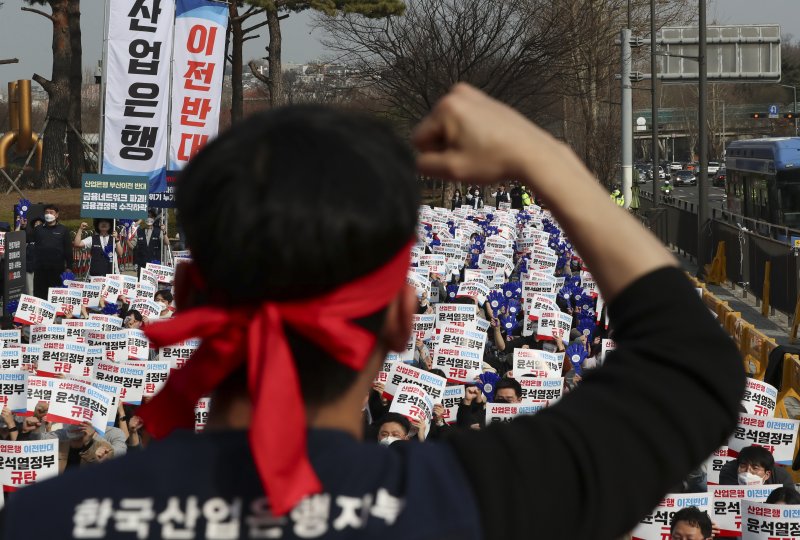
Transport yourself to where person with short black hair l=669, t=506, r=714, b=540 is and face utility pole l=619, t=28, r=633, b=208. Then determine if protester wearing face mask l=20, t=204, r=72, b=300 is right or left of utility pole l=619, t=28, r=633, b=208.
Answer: left

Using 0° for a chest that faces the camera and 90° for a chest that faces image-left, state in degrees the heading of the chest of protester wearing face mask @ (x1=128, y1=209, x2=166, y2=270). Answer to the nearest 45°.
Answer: approximately 0°

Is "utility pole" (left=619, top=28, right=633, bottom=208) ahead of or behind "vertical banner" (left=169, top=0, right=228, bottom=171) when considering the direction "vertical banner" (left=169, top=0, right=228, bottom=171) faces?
behind

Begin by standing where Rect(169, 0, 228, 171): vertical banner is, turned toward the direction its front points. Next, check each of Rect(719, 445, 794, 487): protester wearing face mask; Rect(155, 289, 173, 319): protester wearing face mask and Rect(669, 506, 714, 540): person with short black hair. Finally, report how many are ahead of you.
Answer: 3

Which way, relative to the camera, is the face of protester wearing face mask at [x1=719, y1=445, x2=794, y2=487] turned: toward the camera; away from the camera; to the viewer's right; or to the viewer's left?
toward the camera

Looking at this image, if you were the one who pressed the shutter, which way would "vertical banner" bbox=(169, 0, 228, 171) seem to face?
facing the viewer

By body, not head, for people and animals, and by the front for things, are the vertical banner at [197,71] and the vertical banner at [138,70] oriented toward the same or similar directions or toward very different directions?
same or similar directions

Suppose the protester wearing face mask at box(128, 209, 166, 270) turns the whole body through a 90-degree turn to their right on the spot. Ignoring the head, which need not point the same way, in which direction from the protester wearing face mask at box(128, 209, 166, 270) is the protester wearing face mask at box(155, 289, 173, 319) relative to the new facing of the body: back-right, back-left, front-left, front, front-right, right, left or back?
left

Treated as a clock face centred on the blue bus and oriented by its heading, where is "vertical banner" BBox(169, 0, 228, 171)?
The vertical banner is roughly at 3 o'clock from the blue bus.

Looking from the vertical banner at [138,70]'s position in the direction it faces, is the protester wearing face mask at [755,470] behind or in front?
in front

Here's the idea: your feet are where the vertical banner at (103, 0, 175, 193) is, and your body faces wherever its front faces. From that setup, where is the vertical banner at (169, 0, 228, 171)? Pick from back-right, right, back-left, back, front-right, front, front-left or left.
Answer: back-left

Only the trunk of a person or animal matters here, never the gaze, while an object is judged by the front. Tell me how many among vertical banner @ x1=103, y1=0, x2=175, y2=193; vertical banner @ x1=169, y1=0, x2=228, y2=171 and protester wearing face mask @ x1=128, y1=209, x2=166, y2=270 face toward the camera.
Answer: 3

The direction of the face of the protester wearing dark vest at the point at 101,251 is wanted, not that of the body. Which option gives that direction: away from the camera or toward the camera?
toward the camera
